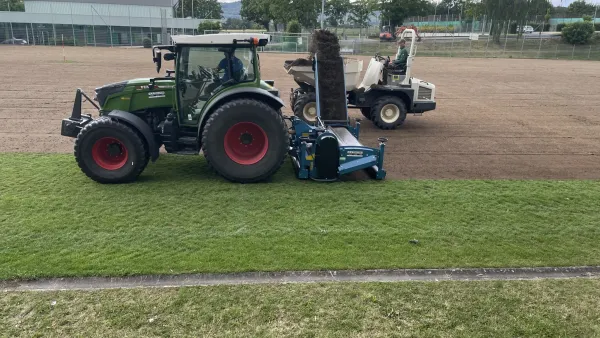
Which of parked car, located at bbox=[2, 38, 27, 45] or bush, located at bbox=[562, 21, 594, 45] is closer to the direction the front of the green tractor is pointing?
the parked car

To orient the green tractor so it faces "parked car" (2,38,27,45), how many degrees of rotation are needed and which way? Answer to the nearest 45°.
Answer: approximately 90° to its right

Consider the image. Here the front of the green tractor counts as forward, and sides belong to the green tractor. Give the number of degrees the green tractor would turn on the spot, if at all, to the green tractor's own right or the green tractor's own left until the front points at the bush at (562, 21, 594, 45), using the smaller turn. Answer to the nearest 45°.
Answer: approximately 135° to the green tractor's own right

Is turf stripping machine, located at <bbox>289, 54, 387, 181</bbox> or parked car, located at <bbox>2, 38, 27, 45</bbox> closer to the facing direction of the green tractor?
the parked car

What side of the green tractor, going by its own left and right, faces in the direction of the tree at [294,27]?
right

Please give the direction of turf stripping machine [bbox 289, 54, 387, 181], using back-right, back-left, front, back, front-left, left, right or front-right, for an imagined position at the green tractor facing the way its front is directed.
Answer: back

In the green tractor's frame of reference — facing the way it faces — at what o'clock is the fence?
The fence is roughly at 4 o'clock from the green tractor.

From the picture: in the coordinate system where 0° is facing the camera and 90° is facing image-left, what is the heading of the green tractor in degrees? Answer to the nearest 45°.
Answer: approximately 90°

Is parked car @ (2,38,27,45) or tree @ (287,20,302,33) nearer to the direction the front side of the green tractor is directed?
the parked car
